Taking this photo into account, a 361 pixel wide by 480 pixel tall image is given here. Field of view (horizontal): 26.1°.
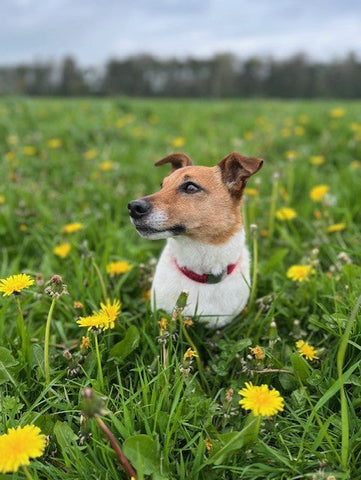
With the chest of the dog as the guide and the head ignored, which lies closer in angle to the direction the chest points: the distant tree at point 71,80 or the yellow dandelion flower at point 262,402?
the yellow dandelion flower

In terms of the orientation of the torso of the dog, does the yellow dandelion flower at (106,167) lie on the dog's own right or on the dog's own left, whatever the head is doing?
on the dog's own right

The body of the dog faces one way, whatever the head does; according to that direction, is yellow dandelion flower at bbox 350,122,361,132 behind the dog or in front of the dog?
behind

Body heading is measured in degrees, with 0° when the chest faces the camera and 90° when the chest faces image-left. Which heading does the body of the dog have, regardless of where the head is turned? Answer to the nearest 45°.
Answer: approximately 45°

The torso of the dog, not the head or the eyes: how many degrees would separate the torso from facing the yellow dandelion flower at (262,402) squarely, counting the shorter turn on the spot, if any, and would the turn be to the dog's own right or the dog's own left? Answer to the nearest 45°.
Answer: approximately 45° to the dog's own left
